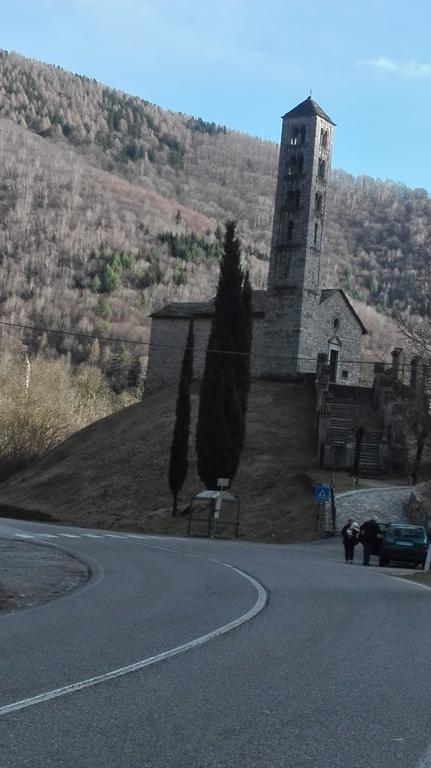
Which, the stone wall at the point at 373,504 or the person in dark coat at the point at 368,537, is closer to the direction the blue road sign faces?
the person in dark coat

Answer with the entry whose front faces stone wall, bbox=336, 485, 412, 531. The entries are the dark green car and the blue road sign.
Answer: the dark green car

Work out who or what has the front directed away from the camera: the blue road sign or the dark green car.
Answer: the dark green car

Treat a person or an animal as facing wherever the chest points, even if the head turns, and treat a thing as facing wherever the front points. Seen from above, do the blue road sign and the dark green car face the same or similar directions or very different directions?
very different directions

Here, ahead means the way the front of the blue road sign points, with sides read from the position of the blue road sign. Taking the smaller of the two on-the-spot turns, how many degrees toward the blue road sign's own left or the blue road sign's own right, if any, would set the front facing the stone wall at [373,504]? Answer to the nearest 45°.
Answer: approximately 135° to the blue road sign's own left

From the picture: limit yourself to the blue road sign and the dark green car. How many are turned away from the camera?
1

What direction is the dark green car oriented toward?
away from the camera

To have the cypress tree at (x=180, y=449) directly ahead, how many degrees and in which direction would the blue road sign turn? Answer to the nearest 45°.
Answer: approximately 135° to its right

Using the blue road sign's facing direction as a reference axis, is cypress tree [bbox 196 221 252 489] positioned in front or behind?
behind
